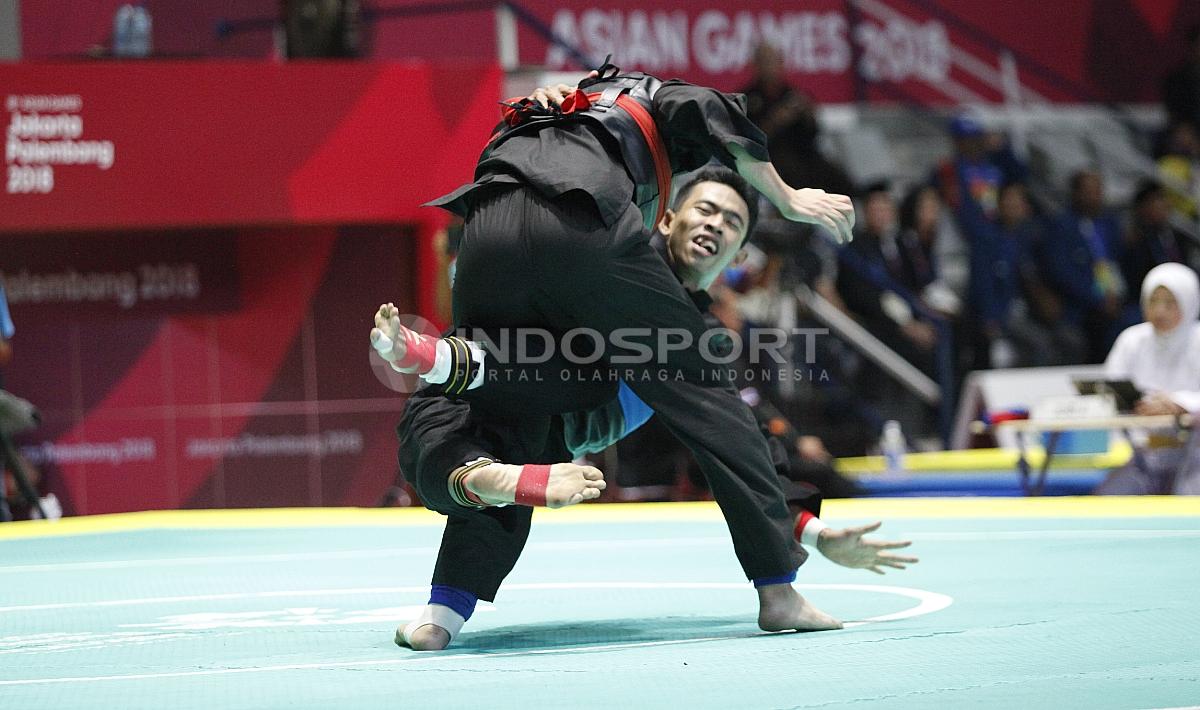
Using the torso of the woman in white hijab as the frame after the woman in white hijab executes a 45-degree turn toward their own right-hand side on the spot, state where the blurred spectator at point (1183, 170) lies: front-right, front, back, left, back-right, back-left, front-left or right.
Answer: right

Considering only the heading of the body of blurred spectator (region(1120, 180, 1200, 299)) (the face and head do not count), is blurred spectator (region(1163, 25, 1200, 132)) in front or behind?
behind

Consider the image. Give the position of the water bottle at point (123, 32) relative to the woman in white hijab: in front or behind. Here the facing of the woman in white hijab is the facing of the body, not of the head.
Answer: in front

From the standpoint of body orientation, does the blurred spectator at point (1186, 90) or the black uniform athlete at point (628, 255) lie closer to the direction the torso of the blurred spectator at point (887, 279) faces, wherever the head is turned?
the black uniform athlete

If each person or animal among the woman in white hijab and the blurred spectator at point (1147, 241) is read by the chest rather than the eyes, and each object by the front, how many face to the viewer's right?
0

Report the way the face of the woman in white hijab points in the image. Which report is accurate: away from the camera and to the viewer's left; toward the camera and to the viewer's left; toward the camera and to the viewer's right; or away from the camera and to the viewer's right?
toward the camera and to the viewer's left

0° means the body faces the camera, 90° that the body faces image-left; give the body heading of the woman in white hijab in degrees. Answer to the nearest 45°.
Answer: approximately 45°

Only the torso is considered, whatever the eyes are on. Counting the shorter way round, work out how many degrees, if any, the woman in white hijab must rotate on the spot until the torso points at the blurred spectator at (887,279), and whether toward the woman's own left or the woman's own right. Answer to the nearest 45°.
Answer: approximately 90° to the woman's own right

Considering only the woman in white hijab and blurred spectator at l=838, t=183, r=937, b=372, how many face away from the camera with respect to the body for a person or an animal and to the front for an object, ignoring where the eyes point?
0

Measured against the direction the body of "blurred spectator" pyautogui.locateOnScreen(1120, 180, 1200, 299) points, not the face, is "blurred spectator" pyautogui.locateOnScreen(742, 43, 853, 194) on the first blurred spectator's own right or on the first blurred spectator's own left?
on the first blurred spectator's own right

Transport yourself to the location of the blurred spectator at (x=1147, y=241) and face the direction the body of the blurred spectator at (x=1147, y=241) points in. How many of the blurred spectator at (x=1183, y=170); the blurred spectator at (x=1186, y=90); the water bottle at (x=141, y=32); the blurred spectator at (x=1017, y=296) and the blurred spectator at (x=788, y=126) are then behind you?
2

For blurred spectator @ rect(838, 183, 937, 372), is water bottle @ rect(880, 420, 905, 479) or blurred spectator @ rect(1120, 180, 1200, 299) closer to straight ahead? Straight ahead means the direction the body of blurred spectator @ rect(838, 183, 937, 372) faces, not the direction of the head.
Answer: the water bottle

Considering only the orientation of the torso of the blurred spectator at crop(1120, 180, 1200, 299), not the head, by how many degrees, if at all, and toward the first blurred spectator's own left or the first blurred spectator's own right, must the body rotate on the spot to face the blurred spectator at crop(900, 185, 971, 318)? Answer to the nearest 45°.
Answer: approximately 45° to the first blurred spectator's own right

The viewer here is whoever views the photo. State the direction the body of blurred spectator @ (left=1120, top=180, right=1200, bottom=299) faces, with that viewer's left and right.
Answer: facing the viewer

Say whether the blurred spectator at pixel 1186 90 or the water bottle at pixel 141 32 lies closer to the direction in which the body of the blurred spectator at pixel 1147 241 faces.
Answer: the water bottle
